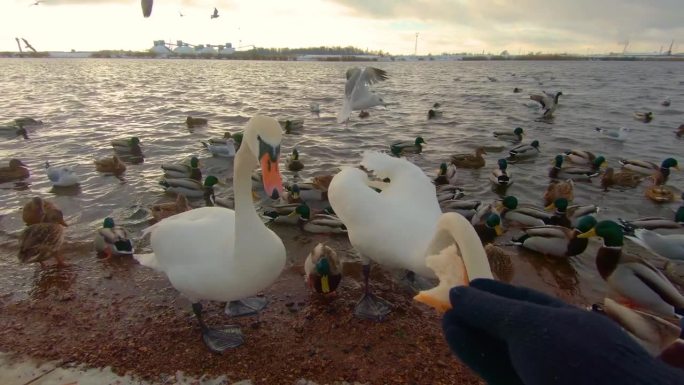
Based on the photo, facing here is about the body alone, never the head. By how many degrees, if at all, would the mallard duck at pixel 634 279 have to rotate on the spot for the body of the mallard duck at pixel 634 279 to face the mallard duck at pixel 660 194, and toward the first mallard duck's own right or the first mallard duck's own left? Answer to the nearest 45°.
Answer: approximately 90° to the first mallard duck's own right

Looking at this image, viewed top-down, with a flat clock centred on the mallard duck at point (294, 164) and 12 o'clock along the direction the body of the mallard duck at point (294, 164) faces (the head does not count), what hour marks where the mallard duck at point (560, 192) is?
the mallard duck at point (560, 192) is roughly at 10 o'clock from the mallard duck at point (294, 164).

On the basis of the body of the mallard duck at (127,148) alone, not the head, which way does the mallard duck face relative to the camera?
to the viewer's right

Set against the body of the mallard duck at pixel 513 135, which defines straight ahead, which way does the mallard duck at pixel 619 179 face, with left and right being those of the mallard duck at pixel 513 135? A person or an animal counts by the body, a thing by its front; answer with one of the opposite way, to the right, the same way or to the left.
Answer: the opposite way

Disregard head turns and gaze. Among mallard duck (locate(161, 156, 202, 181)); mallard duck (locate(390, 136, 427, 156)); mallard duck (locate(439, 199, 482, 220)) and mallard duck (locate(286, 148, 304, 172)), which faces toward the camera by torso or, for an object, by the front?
mallard duck (locate(286, 148, 304, 172))

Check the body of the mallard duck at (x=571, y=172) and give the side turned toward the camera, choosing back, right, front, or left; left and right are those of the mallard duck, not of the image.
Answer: left
